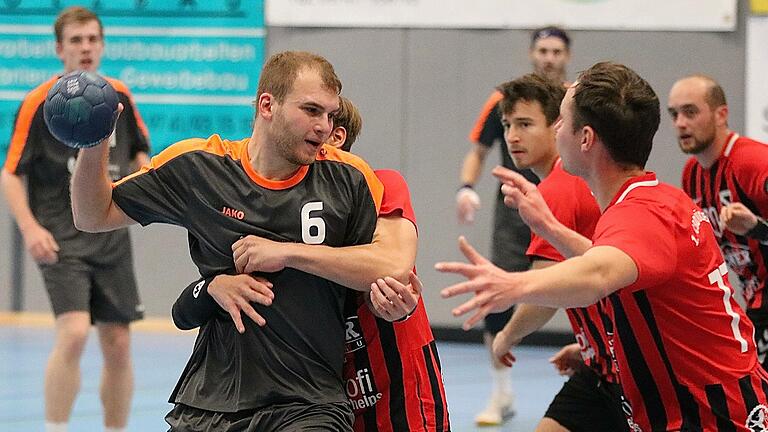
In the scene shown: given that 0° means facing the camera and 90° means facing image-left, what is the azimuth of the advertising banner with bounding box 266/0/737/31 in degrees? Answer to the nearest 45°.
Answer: approximately 0°

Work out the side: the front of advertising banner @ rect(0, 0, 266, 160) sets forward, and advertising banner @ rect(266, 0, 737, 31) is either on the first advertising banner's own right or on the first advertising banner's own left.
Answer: on the first advertising banner's own left

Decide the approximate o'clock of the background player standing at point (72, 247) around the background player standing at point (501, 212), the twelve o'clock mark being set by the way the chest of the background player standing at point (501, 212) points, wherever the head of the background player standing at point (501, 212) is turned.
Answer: the background player standing at point (72, 247) is roughly at 2 o'clock from the background player standing at point (501, 212).

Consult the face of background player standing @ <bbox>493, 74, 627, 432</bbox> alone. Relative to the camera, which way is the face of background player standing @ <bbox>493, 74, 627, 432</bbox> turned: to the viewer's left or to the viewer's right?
to the viewer's left

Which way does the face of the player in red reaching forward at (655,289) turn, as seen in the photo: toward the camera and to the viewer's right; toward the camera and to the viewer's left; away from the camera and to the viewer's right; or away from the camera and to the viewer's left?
away from the camera and to the viewer's left

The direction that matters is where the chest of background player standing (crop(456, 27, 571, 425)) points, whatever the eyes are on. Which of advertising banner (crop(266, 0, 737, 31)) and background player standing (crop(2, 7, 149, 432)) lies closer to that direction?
the background player standing

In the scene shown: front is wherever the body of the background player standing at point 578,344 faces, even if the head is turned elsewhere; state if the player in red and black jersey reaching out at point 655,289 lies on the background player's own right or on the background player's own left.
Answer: on the background player's own left

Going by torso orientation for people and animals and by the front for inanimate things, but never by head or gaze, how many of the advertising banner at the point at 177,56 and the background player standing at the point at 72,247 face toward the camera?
2

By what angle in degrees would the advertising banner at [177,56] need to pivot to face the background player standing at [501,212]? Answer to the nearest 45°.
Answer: approximately 45° to its left

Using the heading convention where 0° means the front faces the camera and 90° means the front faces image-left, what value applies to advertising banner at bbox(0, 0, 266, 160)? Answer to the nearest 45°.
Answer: approximately 0°
